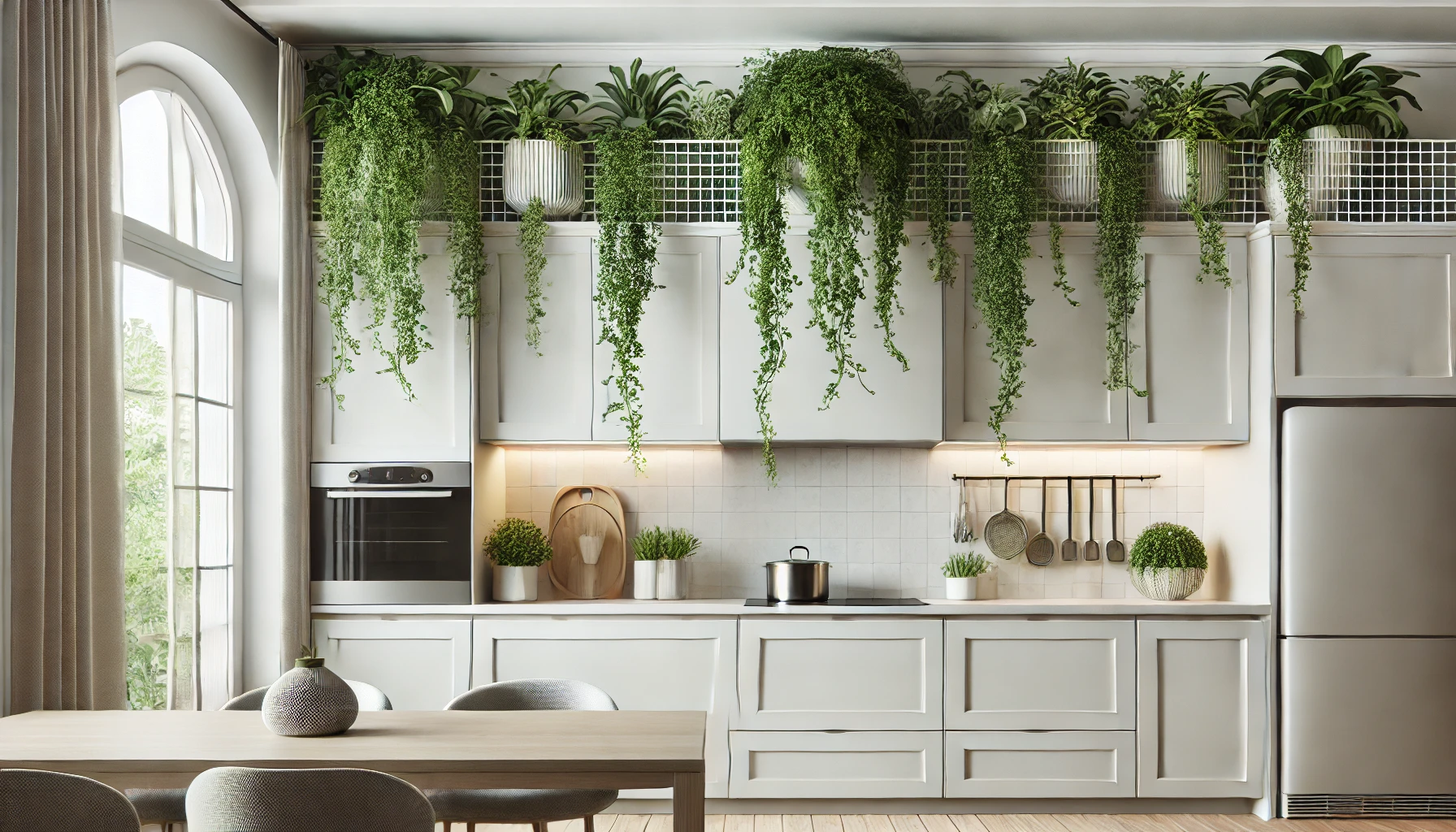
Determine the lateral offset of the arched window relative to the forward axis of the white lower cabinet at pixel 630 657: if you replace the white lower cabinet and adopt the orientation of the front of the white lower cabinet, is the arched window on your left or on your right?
on your right

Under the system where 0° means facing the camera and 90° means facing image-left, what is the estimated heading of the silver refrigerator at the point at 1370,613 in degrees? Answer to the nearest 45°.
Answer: approximately 0°

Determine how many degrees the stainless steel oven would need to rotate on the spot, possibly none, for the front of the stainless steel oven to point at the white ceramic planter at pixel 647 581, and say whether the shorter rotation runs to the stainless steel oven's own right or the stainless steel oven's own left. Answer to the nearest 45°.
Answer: approximately 90° to the stainless steel oven's own left

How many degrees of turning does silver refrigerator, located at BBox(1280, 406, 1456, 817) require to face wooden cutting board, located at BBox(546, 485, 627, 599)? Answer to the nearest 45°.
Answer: approximately 90° to its right

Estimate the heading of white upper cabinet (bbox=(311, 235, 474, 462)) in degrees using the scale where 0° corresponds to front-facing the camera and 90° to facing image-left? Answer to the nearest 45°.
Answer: approximately 0°

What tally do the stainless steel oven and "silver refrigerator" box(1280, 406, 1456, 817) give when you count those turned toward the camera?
2
